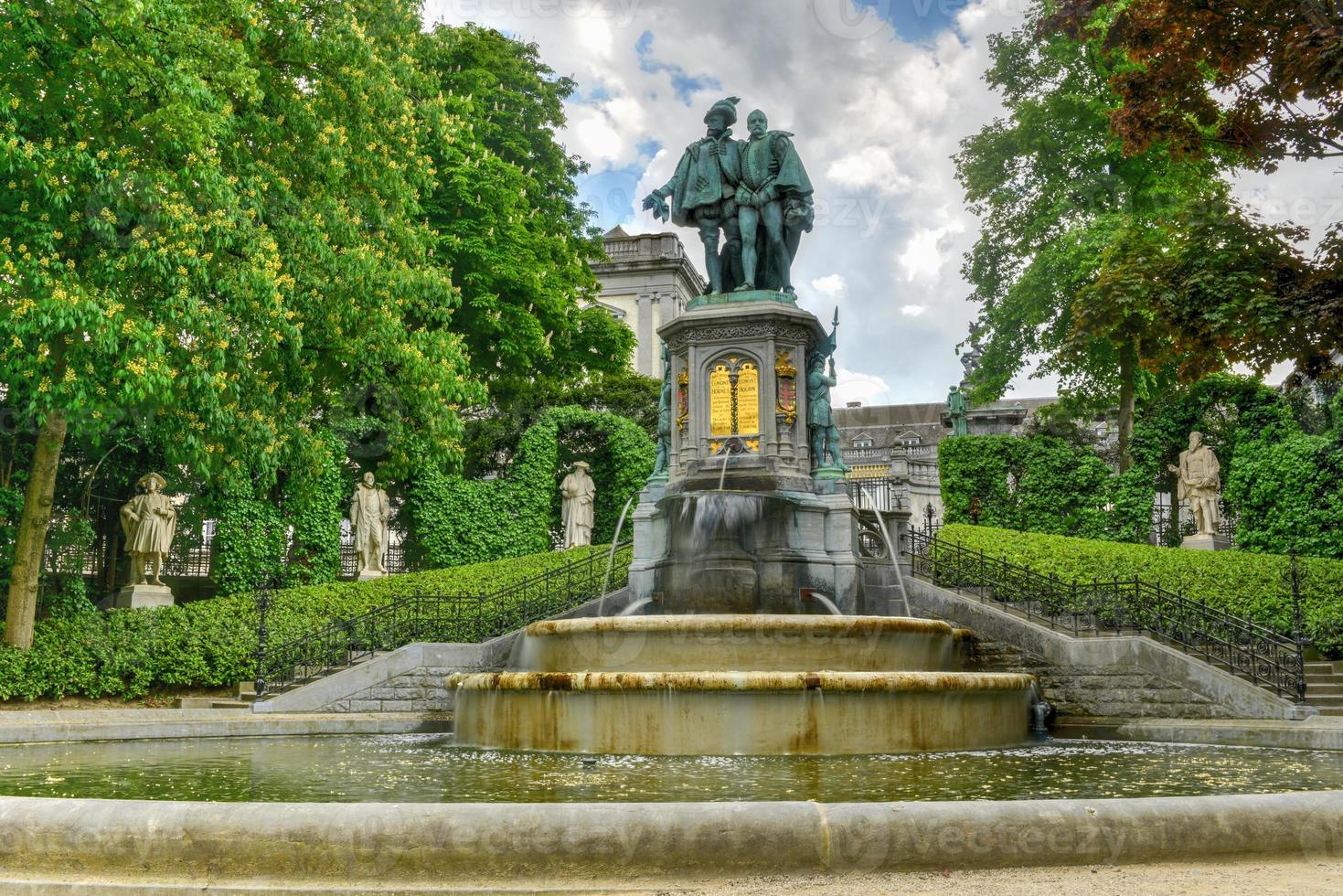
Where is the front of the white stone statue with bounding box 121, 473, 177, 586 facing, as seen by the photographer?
facing the viewer

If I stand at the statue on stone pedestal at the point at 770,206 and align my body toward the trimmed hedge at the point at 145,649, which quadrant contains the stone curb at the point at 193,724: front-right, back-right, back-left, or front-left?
front-left

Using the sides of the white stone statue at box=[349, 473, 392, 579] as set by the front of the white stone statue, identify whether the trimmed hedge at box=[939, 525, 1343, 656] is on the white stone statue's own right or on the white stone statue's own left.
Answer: on the white stone statue's own left

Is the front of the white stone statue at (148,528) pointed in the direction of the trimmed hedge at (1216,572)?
no

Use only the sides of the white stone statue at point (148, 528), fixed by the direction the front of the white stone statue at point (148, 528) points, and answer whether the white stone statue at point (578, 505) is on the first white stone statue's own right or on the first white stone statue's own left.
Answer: on the first white stone statue's own left

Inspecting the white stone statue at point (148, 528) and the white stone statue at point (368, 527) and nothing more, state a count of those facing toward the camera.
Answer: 2

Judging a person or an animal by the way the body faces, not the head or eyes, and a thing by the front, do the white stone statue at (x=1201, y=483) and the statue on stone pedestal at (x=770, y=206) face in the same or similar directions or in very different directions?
same or similar directions

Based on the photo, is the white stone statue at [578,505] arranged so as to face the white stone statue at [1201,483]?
no

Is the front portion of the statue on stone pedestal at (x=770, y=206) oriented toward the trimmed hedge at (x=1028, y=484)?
no

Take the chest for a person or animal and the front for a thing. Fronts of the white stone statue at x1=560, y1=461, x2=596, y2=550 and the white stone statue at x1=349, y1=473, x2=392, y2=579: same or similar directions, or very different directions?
same or similar directions

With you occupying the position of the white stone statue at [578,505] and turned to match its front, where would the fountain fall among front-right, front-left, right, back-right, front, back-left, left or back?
front

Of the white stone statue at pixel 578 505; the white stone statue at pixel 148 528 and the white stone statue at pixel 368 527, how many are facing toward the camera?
3

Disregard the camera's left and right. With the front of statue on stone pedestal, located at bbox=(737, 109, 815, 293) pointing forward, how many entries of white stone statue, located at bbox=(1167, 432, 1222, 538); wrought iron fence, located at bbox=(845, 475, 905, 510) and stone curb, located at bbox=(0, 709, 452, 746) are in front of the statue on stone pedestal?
1

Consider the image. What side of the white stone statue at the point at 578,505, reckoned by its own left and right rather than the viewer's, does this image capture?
front
